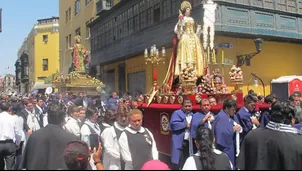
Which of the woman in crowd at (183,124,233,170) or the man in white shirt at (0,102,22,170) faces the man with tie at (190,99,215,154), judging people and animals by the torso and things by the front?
the woman in crowd

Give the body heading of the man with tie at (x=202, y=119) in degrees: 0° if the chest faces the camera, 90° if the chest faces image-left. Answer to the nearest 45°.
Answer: approximately 315°

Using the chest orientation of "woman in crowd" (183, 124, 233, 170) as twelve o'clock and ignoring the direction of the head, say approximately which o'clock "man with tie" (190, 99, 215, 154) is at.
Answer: The man with tie is roughly at 12 o'clock from the woman in crowd.

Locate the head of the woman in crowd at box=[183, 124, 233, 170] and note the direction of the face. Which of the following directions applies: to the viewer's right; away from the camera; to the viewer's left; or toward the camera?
away from the camera

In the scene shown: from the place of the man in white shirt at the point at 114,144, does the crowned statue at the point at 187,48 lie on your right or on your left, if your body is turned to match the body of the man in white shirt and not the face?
on your left

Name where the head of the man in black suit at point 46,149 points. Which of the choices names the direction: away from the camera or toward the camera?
away from the camera

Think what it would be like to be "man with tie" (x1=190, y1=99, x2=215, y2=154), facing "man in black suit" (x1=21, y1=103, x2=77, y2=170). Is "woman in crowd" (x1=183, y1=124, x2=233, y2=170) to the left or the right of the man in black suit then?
left

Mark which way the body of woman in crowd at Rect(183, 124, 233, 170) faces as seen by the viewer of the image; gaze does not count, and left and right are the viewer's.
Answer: facing away from the viewer

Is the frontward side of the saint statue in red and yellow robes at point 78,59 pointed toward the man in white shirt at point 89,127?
yes
